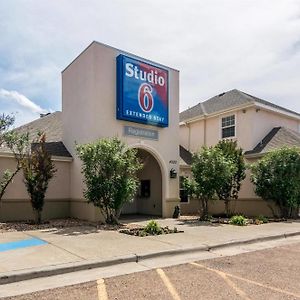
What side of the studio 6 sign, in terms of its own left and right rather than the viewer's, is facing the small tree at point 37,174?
right

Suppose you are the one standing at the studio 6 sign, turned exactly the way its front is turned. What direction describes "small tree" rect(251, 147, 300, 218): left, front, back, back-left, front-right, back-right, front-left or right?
front-left

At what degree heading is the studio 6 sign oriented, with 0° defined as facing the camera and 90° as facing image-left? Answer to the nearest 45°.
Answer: approximately 315°
